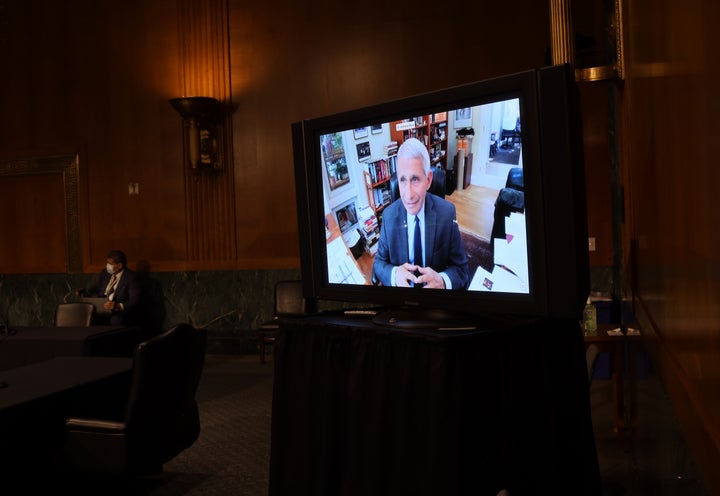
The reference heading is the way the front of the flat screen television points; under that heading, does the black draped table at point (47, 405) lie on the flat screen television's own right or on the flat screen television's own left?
on the flat screen television's own right

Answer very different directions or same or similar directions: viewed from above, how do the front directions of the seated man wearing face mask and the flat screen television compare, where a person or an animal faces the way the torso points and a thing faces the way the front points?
same or similar directions

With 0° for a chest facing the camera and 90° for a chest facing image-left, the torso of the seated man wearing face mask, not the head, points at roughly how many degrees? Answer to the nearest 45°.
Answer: approximately 45°

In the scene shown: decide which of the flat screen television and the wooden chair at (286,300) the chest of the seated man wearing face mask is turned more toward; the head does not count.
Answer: the flat screen television

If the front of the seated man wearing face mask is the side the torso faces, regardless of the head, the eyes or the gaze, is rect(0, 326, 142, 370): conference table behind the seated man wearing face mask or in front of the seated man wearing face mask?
in front

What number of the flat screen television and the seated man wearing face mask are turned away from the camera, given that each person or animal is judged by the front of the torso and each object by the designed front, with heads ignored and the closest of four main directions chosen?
0

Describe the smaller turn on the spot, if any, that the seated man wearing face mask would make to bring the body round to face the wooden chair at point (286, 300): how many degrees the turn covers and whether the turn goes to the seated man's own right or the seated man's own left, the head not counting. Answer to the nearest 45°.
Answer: approximately 90° to the seated man's own left

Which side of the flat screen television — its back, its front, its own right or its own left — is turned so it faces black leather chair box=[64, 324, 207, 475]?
right

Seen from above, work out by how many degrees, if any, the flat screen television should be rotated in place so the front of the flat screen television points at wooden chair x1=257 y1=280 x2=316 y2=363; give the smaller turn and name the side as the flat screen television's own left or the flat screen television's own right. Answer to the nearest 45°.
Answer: approximately 135° to the flat screen television's own right

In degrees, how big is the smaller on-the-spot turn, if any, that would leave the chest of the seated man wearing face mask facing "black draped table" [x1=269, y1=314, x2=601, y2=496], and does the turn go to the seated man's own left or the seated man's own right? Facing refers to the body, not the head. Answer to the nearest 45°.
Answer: approximately 45° to the seated man's own left

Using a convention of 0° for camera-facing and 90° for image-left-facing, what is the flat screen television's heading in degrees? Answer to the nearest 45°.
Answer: approximately 45°
